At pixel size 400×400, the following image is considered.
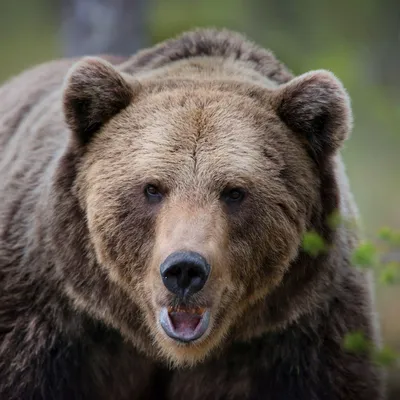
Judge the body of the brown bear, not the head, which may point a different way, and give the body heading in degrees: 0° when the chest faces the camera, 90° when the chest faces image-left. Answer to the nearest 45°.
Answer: approximately 0°
